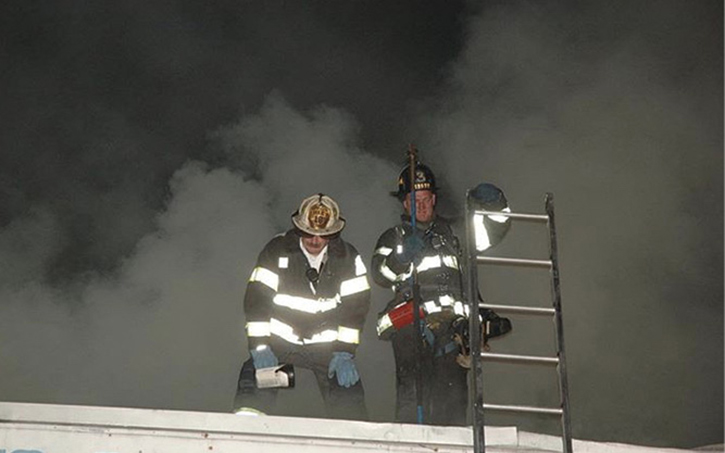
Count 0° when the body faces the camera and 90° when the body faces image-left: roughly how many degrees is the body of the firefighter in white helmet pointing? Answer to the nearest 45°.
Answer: approximately 0°

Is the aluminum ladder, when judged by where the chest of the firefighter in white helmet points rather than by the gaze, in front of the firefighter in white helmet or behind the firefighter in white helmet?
in front
